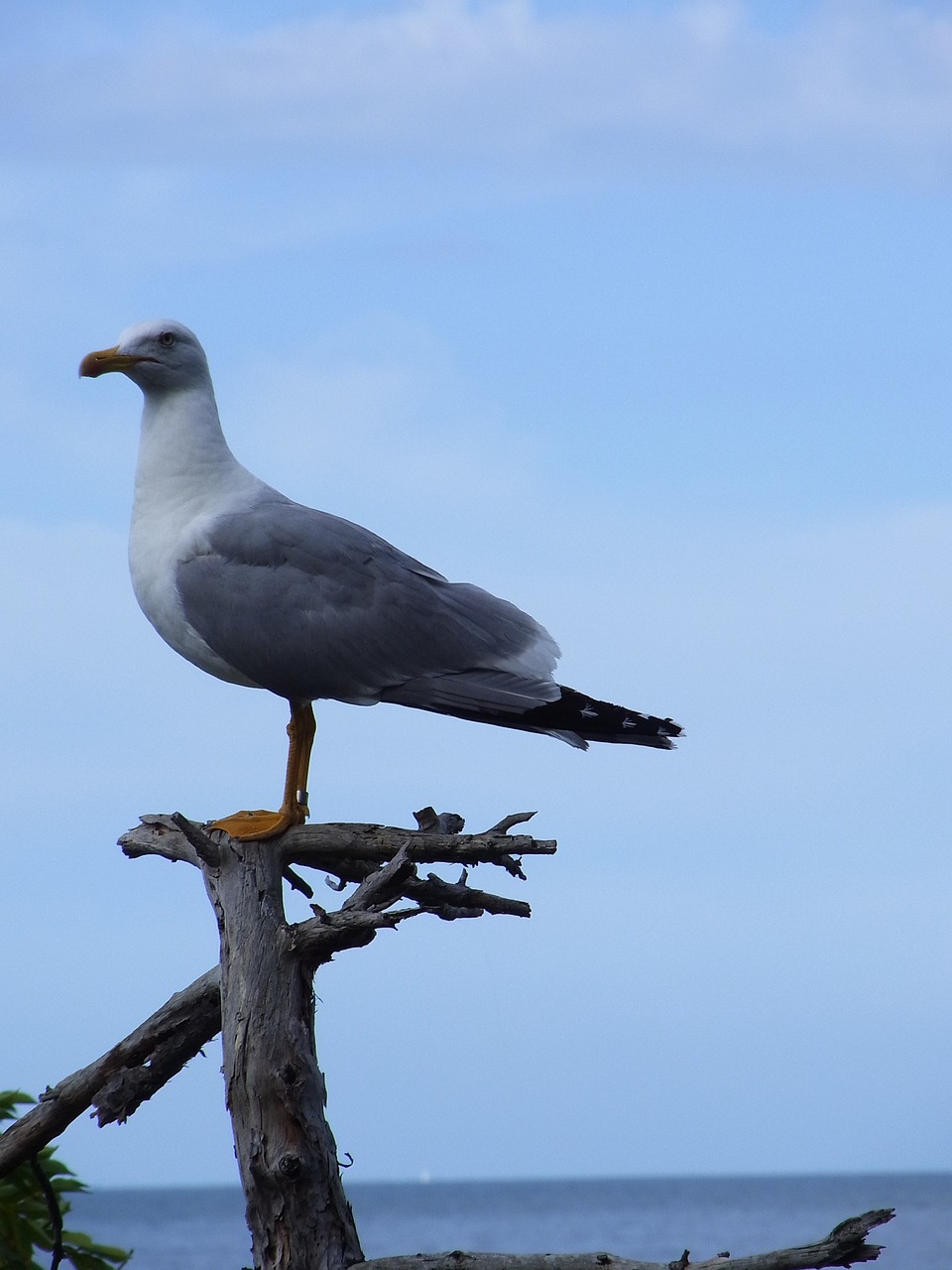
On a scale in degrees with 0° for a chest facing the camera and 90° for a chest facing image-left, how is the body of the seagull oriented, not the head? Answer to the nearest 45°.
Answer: approximately 90°
